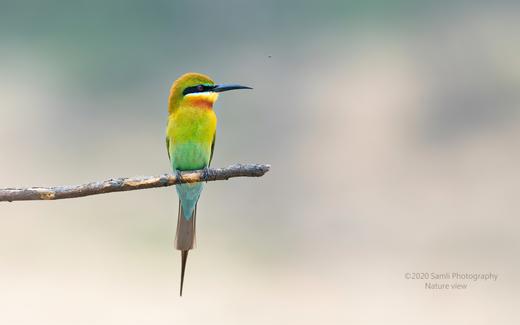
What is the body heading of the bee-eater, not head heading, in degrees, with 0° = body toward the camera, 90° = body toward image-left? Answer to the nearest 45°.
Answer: approximately 0°
